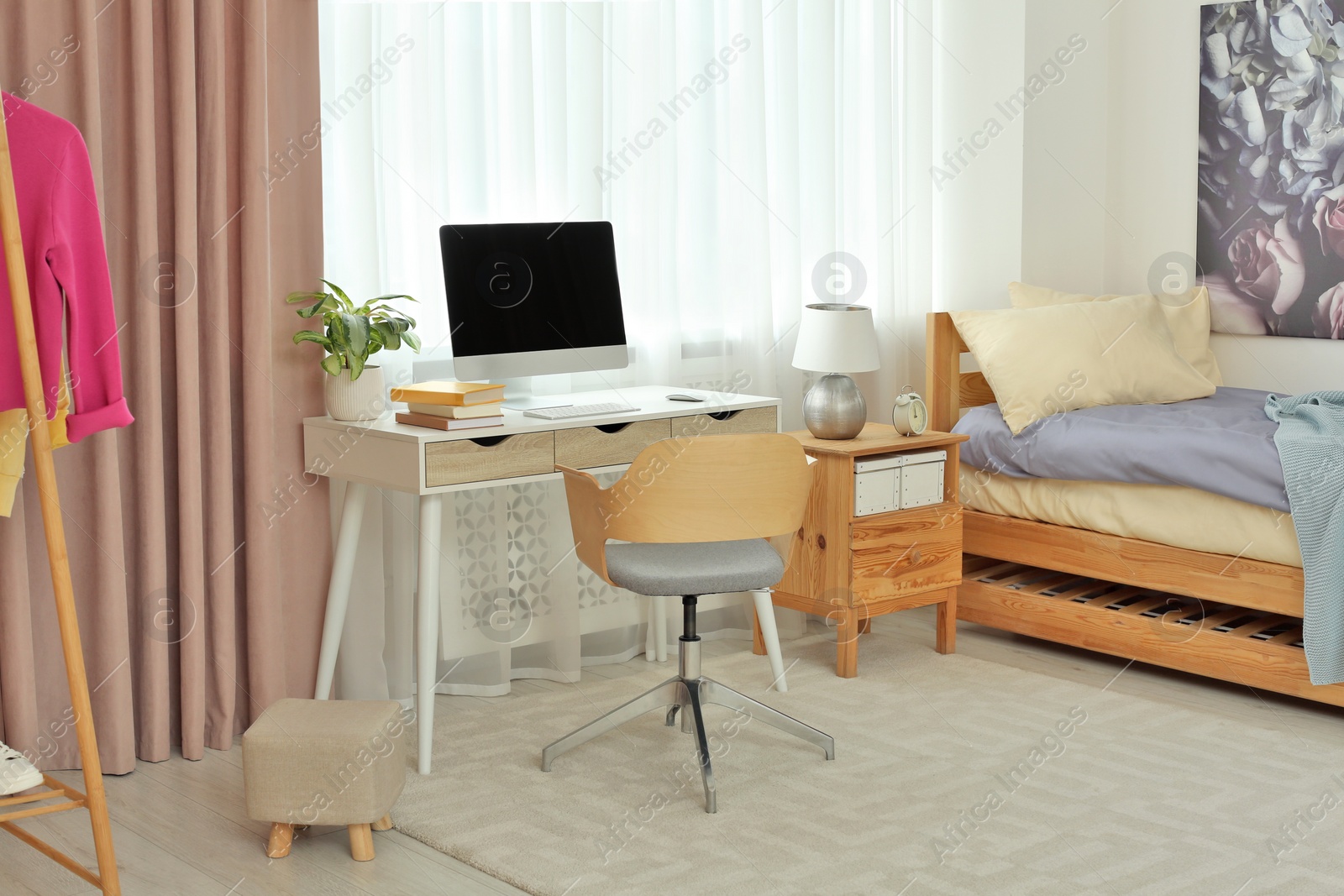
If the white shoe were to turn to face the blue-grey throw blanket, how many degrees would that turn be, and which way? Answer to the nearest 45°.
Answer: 0° — it already faces it

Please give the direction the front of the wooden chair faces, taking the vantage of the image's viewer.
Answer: facing away from the viewer and to the left of the viewer

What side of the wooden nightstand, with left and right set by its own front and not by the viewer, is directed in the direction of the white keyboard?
right

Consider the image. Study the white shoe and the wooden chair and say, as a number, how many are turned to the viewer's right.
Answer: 1

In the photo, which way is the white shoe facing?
to the viewer's right

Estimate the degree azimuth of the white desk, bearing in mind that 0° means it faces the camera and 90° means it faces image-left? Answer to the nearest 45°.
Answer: approximately 315°

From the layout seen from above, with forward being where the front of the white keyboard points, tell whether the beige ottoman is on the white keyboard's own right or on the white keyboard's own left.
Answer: on the white keyboard's own right

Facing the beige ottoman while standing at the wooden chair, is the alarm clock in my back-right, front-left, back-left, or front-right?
back-right
